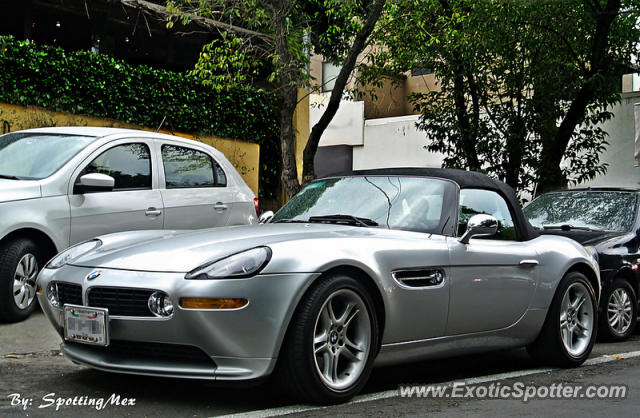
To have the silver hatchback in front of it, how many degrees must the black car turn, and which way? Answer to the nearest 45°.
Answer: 0° — it already faces it

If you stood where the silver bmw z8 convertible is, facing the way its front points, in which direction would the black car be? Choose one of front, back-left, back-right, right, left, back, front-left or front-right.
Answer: back

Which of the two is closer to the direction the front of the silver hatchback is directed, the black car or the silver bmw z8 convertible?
the silver bmw z8 convertible

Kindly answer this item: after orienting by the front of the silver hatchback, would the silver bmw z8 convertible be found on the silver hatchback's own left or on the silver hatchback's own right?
on the silver hatchback's own left

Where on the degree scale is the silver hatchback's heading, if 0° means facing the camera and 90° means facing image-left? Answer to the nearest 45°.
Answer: approximately 45°

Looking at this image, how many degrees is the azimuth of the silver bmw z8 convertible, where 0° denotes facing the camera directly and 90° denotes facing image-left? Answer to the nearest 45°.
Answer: approximately 45°
